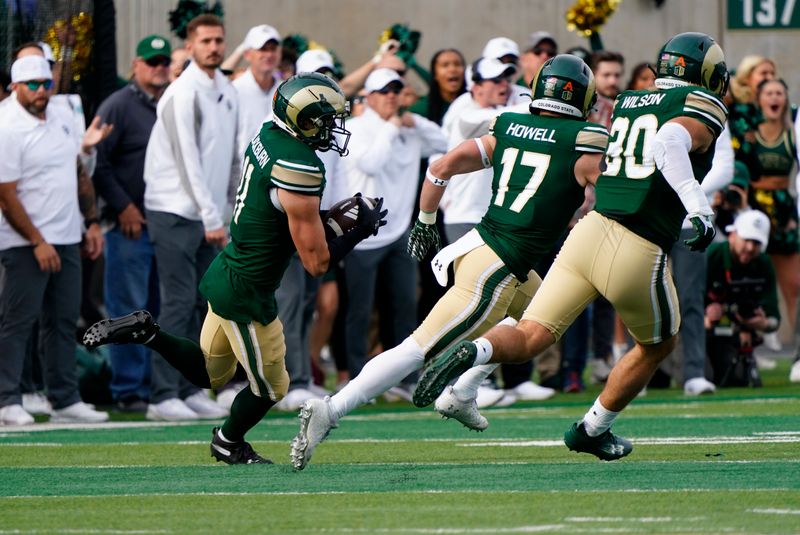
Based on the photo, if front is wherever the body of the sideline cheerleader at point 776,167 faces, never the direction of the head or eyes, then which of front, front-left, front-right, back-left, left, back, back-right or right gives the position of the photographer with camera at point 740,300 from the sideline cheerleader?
front

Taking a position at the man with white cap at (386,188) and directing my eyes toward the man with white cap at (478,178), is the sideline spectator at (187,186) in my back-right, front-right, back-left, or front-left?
back-right

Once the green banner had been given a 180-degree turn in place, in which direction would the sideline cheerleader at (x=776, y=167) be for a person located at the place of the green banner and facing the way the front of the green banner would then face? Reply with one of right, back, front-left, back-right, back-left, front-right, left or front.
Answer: back

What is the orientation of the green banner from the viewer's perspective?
toward the camera

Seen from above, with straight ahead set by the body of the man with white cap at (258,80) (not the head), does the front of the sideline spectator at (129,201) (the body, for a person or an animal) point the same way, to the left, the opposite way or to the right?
the same way

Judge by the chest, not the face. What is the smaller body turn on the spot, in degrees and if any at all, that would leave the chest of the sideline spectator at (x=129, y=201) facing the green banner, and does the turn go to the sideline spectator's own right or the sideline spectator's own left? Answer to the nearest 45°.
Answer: approximately 90° to the sideline spectator's own left

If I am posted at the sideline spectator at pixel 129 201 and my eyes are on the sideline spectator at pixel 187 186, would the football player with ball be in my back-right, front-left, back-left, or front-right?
front-right

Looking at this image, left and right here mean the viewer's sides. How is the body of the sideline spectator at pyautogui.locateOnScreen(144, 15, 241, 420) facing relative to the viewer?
facing the viewer and to the right of the viewer

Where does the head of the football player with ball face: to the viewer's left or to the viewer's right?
to the viewer's right

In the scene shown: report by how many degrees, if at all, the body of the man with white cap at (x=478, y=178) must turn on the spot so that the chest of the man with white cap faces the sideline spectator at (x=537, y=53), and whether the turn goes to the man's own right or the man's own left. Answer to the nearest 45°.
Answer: approximately 135° to the man's own left

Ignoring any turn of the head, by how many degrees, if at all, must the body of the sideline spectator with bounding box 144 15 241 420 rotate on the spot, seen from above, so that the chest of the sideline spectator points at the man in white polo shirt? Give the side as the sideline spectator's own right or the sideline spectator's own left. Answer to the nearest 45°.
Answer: approximately 135° to the sideline spectator's own right

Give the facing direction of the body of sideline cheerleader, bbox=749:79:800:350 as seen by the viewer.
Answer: toward the camera

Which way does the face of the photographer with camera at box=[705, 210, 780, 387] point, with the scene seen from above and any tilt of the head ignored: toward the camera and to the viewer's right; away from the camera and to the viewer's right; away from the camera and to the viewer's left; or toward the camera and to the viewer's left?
toward the camera and to the viewer's left

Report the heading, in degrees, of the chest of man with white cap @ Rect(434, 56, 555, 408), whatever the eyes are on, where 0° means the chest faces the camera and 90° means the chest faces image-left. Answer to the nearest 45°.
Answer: approximately 315°

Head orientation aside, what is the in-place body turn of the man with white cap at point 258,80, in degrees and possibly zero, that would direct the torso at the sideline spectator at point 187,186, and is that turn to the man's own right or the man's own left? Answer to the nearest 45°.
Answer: approximately 90° to the man's own right

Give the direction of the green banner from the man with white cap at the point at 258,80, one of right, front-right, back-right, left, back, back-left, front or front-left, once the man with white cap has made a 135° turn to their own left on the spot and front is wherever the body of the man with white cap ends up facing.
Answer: front-right
